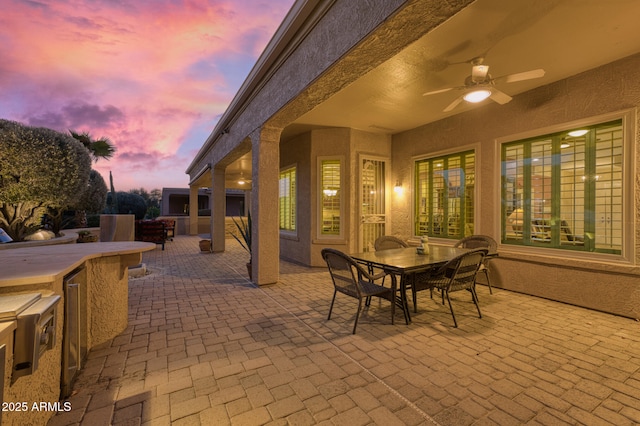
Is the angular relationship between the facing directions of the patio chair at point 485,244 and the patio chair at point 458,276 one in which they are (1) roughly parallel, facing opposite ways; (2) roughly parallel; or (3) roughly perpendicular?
roughly perpendicular

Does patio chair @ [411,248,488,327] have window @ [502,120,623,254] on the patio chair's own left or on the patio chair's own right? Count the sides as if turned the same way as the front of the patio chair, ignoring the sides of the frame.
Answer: on the patio chair's own right

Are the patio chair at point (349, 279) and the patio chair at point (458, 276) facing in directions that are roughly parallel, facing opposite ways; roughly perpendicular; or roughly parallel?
roughly perpendicular

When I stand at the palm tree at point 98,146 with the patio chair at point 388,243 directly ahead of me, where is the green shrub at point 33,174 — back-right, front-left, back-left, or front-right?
front-right

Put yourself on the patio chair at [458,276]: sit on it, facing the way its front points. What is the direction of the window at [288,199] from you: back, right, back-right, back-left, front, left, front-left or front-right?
front

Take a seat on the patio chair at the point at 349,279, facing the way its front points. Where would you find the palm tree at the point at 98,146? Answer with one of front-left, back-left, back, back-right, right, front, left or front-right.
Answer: left

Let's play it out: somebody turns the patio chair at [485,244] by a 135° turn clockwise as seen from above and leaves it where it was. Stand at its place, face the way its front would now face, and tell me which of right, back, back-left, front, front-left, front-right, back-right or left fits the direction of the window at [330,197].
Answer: left

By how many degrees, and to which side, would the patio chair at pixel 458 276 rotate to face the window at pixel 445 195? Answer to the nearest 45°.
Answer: approximately 45° to its right

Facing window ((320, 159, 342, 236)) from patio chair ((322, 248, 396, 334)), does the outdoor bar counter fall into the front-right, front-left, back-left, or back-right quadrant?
back-left

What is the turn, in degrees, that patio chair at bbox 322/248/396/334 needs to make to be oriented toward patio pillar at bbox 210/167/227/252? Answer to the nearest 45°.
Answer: approximately 90° to its left

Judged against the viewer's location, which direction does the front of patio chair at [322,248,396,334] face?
facing away from the viewer and to the right of the viewer

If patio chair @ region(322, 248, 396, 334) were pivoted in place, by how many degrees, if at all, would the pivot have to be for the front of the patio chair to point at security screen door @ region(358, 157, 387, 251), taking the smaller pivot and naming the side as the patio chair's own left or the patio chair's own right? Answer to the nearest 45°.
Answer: approximately 45° to the patio chair's own left

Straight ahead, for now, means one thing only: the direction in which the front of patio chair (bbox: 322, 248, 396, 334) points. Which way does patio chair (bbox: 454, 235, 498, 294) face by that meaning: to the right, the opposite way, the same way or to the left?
the opposite way

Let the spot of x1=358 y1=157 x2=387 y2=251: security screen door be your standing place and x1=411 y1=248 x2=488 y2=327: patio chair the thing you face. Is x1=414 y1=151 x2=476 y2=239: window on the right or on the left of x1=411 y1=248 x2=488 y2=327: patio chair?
left

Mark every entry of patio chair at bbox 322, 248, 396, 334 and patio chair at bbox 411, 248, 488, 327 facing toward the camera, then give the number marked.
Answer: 0

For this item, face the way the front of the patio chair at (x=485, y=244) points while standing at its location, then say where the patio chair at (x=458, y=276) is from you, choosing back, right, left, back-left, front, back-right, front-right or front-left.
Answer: front-left

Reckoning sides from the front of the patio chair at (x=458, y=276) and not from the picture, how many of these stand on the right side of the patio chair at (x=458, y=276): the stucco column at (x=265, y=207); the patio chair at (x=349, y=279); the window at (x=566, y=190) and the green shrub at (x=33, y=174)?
1

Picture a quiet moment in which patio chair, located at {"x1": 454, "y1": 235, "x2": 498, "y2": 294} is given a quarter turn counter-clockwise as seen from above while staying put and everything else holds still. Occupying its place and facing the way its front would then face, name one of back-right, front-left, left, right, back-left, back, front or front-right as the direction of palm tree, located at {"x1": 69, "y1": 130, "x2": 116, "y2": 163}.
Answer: back-right

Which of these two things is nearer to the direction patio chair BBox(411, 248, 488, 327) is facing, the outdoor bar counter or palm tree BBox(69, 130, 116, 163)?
the palm tree

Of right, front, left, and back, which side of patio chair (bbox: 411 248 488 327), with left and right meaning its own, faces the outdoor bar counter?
left
